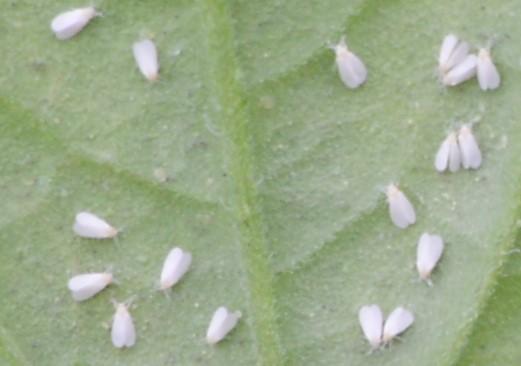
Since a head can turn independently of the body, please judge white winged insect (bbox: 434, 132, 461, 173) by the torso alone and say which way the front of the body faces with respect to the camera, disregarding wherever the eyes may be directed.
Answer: away from the camera

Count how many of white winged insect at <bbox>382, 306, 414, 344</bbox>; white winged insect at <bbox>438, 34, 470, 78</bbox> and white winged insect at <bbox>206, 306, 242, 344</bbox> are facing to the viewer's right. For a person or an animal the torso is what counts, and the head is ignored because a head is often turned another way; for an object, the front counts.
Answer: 0

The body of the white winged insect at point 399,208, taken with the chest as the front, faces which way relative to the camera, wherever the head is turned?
away from the camera

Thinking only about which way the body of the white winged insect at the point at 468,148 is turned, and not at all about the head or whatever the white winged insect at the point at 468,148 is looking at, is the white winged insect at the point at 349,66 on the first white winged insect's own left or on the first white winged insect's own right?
on the first white winged insect's own left

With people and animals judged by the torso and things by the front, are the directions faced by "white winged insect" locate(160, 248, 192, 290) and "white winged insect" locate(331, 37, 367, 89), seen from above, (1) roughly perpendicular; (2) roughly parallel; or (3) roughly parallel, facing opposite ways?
roughly perpendicular

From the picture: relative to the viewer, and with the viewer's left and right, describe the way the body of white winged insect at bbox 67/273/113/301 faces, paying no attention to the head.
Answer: facing to the right of the viewer

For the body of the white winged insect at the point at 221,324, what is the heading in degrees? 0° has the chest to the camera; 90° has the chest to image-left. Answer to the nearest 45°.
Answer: approximately 45°

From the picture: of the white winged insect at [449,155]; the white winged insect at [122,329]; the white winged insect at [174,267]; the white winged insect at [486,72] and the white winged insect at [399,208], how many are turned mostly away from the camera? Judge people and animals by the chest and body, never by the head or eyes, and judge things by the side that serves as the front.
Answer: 4

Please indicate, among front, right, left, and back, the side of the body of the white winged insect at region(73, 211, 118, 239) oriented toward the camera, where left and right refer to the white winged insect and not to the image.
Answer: right

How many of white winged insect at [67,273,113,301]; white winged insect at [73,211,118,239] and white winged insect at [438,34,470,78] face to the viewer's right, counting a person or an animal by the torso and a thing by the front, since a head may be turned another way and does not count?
2

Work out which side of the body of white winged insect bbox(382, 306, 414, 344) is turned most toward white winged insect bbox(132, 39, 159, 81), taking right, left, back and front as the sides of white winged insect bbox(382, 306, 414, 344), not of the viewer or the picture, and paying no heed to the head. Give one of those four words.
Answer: right

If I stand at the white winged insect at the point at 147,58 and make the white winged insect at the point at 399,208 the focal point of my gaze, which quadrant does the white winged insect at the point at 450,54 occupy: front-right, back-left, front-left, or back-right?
front-left
